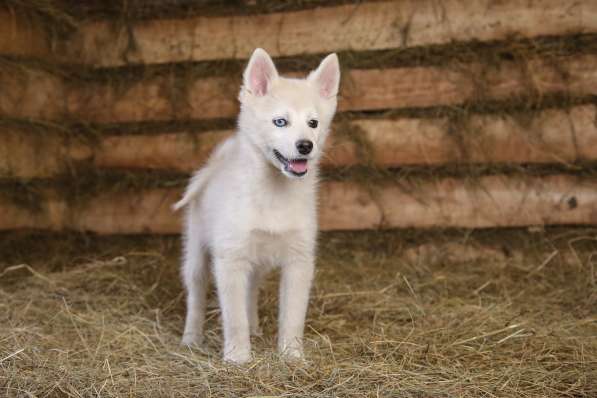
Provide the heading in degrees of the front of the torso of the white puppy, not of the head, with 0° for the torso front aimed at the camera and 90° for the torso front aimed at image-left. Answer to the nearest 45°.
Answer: approximately 315°
